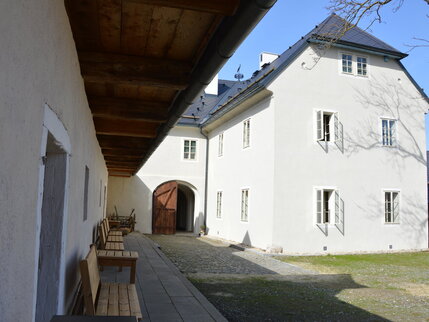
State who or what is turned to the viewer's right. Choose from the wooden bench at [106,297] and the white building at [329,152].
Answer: the wooden bench

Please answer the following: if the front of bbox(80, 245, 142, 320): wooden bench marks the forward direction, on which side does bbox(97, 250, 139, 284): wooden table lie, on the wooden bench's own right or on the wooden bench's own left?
on the wooden bench's own left

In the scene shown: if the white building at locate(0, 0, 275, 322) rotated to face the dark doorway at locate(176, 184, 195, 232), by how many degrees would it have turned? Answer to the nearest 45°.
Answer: approximately 90° to its left

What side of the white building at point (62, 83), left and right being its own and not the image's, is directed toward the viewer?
right

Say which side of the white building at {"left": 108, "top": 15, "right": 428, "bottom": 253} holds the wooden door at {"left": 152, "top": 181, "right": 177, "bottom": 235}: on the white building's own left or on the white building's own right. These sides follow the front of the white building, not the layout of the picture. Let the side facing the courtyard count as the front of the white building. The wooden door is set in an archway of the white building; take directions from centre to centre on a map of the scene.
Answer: on the white building's own right

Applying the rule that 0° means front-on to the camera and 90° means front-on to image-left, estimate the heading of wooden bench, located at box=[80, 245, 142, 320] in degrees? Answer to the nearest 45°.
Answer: approximately 270°

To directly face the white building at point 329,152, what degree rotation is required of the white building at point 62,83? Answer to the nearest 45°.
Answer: approximately 45° to its left
